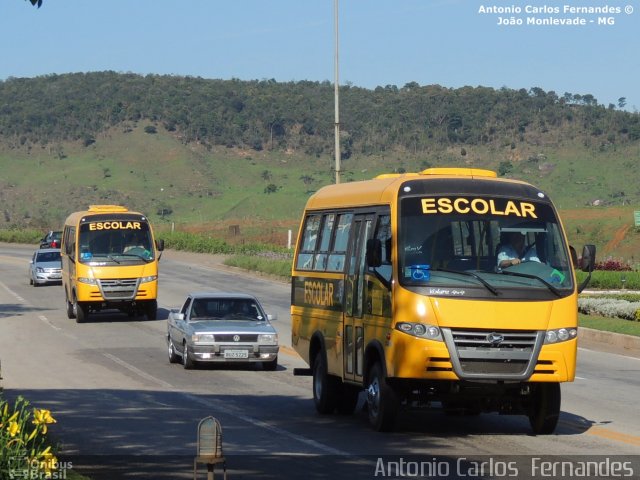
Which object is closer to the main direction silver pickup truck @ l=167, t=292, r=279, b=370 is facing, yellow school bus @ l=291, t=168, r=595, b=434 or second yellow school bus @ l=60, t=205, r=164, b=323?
the yellow school bus

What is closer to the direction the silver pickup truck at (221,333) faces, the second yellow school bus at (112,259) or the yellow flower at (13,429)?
the yellow flower

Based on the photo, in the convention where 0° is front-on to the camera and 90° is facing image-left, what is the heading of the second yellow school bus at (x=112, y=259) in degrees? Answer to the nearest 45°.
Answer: approximately 0°

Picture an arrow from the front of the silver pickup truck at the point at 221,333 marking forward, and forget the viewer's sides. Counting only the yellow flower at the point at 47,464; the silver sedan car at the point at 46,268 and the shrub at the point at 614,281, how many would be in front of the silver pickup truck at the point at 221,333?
1

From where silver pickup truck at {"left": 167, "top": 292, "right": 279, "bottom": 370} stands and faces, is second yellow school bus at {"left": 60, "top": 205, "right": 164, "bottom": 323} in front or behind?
behind

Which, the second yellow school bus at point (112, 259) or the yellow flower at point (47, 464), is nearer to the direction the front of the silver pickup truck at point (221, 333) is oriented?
the yellow flower

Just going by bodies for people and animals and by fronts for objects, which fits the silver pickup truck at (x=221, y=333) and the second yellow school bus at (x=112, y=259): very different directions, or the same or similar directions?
same or similar directions

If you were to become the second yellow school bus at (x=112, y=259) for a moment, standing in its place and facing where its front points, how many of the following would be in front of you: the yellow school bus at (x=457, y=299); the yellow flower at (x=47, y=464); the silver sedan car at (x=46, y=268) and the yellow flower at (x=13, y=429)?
3

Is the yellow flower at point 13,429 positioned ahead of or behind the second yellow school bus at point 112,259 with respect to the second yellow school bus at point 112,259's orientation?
ahead

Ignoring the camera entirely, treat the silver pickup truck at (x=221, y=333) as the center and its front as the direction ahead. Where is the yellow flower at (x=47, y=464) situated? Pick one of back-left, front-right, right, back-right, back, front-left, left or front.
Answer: front

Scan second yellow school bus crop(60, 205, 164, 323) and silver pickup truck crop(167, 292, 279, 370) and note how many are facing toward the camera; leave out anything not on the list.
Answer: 2

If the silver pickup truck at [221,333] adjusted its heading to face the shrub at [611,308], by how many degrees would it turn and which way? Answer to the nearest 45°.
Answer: approximately 135° to its left

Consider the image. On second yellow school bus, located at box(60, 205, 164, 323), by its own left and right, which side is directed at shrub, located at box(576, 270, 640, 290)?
left

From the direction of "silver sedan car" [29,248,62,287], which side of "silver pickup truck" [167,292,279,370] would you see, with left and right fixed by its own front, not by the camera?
back

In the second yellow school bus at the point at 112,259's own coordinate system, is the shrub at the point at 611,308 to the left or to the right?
on its left

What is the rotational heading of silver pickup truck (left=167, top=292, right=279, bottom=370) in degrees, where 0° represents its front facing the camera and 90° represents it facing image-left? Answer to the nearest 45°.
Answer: approximately 0°
